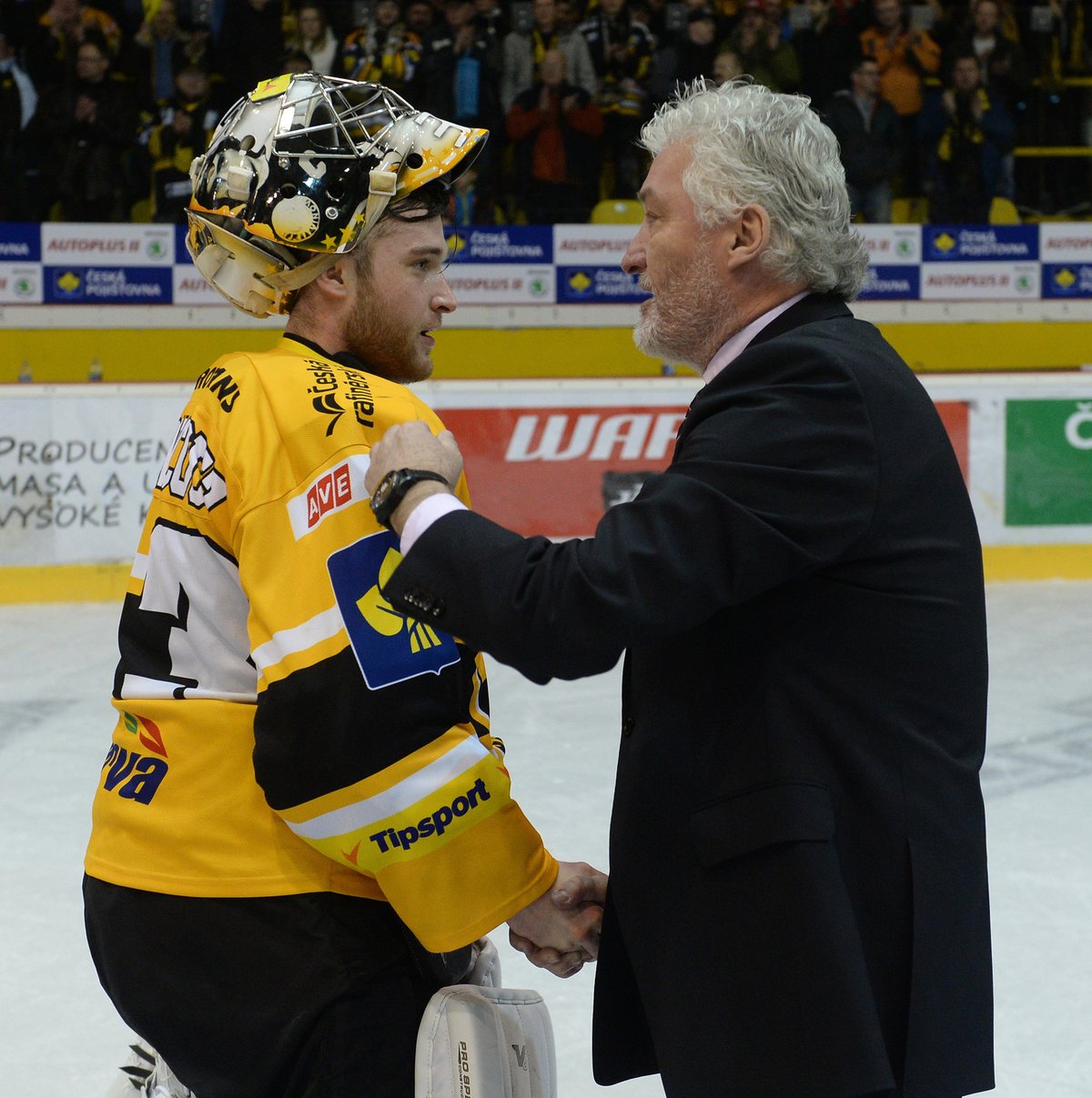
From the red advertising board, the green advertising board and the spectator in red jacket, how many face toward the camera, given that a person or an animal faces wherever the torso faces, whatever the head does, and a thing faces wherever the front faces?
3

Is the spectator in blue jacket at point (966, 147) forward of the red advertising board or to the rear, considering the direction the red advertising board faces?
to the rear

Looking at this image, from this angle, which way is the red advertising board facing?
toward the camera

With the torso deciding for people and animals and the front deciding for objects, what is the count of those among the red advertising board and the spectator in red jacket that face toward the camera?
2

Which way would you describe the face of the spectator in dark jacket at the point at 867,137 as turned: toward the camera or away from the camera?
toward the camera

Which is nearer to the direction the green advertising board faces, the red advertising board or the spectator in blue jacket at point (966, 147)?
the red advertising board

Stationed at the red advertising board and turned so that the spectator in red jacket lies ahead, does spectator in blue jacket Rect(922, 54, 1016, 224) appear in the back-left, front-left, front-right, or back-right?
front-right

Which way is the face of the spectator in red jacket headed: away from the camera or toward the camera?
toward the camera

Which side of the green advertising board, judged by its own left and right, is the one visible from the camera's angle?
front

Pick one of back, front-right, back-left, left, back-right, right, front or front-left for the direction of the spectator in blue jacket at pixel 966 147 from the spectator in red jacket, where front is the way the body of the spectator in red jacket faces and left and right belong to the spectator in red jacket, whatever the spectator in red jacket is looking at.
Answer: left

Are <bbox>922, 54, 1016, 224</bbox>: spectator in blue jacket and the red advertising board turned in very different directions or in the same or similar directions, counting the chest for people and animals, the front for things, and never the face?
same or similar directions

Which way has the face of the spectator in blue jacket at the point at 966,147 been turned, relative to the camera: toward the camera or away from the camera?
toward the camera

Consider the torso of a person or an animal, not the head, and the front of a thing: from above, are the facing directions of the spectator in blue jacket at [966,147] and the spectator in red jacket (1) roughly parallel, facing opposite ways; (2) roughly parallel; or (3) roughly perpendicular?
roughly parallel

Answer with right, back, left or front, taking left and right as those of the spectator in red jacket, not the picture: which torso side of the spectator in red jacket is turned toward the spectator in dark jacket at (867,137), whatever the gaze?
left

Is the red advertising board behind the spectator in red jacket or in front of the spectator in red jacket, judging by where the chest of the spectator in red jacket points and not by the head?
in front

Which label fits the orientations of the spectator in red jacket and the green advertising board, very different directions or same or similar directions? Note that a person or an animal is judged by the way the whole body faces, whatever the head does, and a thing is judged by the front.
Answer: same or similar directions
